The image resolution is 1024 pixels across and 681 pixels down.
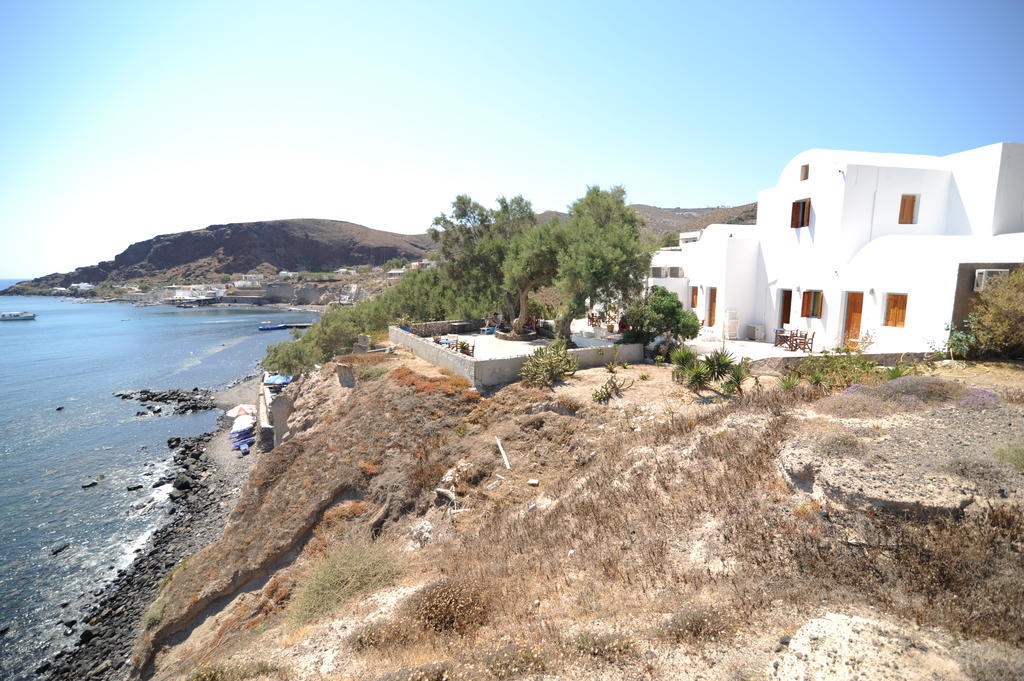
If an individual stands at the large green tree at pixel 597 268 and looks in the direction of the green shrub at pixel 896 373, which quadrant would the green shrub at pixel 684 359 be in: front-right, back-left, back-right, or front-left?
front-right

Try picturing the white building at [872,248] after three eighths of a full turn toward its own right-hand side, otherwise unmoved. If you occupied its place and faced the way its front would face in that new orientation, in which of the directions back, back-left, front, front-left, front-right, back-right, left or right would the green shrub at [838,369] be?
back

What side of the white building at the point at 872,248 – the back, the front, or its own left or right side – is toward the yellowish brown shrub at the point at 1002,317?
left

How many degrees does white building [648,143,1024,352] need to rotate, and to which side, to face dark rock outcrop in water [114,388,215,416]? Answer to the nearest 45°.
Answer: approximately 45° to its right

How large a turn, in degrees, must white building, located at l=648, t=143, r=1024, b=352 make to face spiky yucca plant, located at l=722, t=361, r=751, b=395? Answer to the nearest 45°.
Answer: approximately 45° to its left

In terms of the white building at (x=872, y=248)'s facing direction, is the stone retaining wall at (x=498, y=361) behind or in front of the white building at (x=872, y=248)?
in front

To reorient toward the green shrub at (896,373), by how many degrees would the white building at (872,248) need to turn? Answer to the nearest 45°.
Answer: approximately 45° to its left

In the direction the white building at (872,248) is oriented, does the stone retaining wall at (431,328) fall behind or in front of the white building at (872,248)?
in front

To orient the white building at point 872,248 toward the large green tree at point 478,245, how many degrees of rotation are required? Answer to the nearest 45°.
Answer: approximately 45° to its right

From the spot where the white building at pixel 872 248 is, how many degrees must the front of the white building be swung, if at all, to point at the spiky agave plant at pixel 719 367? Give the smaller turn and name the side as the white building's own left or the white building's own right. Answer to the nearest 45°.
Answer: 0° — it already faces it

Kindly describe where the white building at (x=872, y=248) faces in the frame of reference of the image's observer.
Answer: facing the viewer and to the left of the viewer

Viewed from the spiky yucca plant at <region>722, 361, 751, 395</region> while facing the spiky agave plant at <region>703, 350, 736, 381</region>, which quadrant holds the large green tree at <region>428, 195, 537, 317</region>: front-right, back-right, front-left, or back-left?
front-left

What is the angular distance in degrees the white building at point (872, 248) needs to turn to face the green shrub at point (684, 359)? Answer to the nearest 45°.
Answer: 0° — it already faces it
